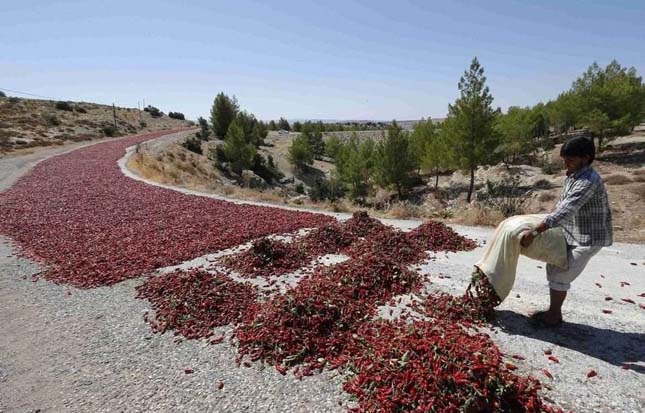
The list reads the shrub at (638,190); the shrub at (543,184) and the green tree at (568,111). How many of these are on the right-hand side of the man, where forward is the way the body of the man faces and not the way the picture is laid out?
3

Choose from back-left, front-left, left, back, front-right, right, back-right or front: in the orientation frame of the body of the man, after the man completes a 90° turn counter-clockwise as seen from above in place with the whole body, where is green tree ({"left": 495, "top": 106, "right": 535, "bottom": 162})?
back

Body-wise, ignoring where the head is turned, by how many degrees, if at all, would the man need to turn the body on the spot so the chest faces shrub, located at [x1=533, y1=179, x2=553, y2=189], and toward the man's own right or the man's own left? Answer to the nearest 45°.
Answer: approximately 90° to the man's own right

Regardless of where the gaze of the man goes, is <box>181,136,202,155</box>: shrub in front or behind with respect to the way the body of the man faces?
in front

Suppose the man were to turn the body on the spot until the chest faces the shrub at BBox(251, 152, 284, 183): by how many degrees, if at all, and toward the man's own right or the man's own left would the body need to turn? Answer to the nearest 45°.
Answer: approximately 45° to the man's own right

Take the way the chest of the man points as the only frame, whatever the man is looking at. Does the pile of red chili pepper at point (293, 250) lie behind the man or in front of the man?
in front

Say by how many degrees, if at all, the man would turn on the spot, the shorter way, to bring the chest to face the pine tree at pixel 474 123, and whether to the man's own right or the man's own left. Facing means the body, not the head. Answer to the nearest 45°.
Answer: approximately 90° to the man's own right

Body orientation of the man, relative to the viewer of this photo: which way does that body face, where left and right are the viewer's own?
facing to the left of the viewer

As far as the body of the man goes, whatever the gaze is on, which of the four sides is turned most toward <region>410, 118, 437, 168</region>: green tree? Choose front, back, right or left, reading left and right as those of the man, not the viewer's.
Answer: right

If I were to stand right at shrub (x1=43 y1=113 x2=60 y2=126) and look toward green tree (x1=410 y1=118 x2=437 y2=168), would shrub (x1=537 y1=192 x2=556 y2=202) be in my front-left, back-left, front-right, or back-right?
front-right

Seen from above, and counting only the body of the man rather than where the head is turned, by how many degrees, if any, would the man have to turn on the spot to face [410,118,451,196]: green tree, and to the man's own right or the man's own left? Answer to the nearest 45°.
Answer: approximately 90° to the man's own right

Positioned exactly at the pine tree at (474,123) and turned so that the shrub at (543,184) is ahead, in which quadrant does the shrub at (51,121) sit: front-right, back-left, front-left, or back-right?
back-left

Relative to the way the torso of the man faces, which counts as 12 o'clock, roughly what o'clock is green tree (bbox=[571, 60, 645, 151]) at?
The green tree is roughly at 3 o'clock from the man.

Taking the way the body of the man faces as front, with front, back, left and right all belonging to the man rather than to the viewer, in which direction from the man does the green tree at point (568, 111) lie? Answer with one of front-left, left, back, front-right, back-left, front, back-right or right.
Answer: right

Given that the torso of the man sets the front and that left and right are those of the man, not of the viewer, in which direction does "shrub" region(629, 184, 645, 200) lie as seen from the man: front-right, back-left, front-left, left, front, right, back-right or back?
right

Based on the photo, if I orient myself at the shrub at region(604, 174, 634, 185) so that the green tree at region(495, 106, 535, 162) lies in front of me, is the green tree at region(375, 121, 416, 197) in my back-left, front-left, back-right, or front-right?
front-left
